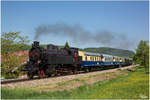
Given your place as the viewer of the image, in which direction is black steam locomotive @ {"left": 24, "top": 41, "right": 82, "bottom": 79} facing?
facing the viewer and to the left of the viewer

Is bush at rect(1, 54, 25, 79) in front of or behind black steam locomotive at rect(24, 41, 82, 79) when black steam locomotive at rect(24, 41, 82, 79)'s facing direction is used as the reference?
in front

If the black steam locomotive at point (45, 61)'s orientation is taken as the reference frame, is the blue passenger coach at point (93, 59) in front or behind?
behind

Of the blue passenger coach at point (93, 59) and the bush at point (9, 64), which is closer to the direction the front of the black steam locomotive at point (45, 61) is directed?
the bush
